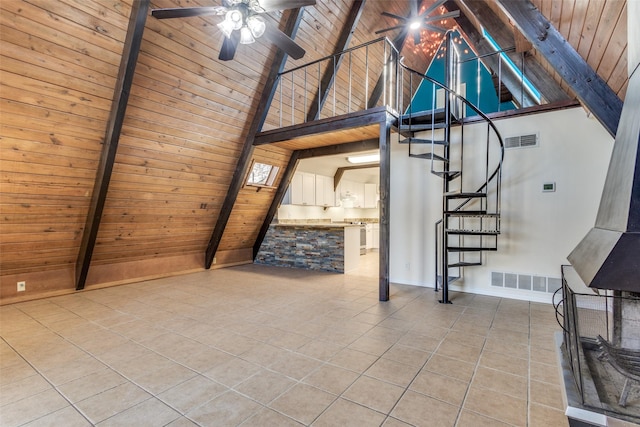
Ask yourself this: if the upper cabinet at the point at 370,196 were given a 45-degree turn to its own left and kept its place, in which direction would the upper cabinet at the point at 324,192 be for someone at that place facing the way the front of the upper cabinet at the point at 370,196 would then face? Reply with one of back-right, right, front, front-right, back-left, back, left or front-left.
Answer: right

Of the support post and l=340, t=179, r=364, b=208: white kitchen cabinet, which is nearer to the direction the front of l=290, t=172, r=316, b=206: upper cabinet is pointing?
the support post

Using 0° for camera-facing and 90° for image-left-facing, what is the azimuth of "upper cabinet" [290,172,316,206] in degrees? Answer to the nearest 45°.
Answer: approximately 0°

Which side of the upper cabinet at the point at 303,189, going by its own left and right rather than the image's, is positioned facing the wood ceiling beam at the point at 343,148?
front
